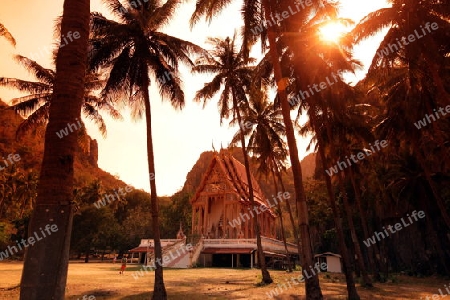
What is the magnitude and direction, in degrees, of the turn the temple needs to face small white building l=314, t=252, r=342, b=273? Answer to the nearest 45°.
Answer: approximately 135° to its left

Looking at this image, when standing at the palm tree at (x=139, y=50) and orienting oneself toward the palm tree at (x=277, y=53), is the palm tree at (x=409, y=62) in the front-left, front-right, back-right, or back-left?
front-left

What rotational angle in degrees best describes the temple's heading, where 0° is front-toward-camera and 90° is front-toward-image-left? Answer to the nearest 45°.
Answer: approximately 45°

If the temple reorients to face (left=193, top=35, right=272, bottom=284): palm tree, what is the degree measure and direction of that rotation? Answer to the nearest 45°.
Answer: approximately 45° to its left

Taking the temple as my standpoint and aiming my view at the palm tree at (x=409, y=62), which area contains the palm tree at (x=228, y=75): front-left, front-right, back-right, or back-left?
front-right

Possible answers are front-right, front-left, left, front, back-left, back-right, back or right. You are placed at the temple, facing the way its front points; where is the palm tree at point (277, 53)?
front-left

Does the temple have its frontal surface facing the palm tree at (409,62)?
no

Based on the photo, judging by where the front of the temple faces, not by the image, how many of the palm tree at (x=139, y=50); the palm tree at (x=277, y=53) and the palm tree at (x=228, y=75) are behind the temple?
0

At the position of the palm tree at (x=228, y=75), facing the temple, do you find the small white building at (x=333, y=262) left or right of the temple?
right

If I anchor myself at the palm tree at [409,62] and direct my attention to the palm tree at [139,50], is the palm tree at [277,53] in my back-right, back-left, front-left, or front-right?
front-left

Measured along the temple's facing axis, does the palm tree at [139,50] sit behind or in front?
in front

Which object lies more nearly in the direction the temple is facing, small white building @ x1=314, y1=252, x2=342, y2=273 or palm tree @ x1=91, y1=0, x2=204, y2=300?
the palm tree
